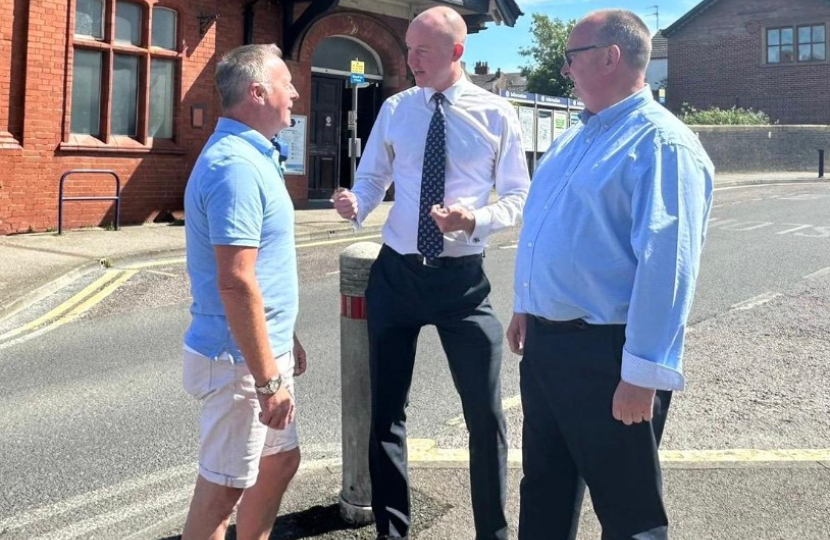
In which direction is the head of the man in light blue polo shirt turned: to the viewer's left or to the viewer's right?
to the viewer's right

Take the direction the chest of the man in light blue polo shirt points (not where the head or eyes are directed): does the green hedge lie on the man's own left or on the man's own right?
on the man's own left

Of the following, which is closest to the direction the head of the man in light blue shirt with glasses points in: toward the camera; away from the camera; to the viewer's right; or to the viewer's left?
to the viewer's left

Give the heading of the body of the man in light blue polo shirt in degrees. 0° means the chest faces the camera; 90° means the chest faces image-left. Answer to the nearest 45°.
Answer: approximately 270°

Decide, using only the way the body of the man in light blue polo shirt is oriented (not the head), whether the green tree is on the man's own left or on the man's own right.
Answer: on the man's own left

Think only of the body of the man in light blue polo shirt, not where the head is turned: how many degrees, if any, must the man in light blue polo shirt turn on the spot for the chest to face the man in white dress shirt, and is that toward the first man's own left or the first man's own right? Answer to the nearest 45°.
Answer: approximately 45° to the first man's own left

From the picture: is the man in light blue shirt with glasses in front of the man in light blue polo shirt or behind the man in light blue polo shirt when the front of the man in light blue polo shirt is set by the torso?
in front

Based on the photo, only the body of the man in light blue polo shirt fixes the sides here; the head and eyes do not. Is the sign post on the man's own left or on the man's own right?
on the man's own left

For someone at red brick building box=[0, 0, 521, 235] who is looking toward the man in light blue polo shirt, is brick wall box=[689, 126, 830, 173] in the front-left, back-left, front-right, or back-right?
back-left

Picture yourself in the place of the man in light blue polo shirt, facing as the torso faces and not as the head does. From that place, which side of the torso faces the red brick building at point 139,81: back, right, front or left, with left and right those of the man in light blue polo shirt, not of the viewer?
left
